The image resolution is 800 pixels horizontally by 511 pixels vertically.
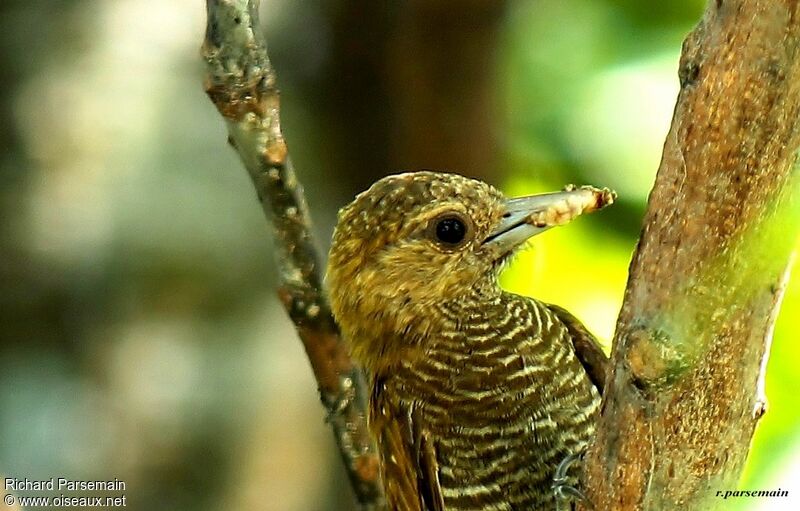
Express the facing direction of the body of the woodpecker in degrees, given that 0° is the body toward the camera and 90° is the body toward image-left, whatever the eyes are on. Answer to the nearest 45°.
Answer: approximately 315°
